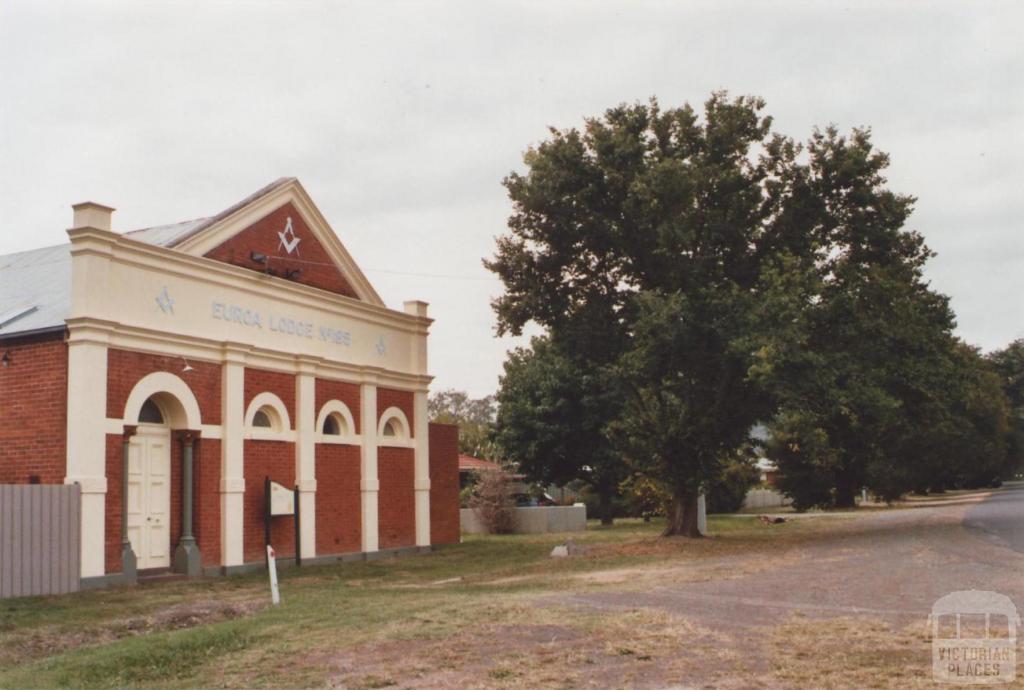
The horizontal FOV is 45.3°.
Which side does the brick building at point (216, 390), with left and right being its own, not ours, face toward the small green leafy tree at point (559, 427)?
left

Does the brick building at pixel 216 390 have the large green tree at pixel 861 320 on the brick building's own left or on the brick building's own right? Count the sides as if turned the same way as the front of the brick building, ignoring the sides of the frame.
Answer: on the brick building's own left

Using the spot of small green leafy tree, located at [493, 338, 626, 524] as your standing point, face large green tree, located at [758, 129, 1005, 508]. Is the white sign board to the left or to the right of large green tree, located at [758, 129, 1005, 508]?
right

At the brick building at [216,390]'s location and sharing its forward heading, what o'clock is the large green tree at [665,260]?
The large green tree is roughly at 10 o'clock from the brick building.

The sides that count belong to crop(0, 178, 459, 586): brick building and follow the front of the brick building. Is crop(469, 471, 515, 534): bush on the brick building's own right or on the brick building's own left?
on the brick building's own left

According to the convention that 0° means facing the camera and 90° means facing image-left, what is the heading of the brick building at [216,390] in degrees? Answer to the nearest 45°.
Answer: approximately 315°
